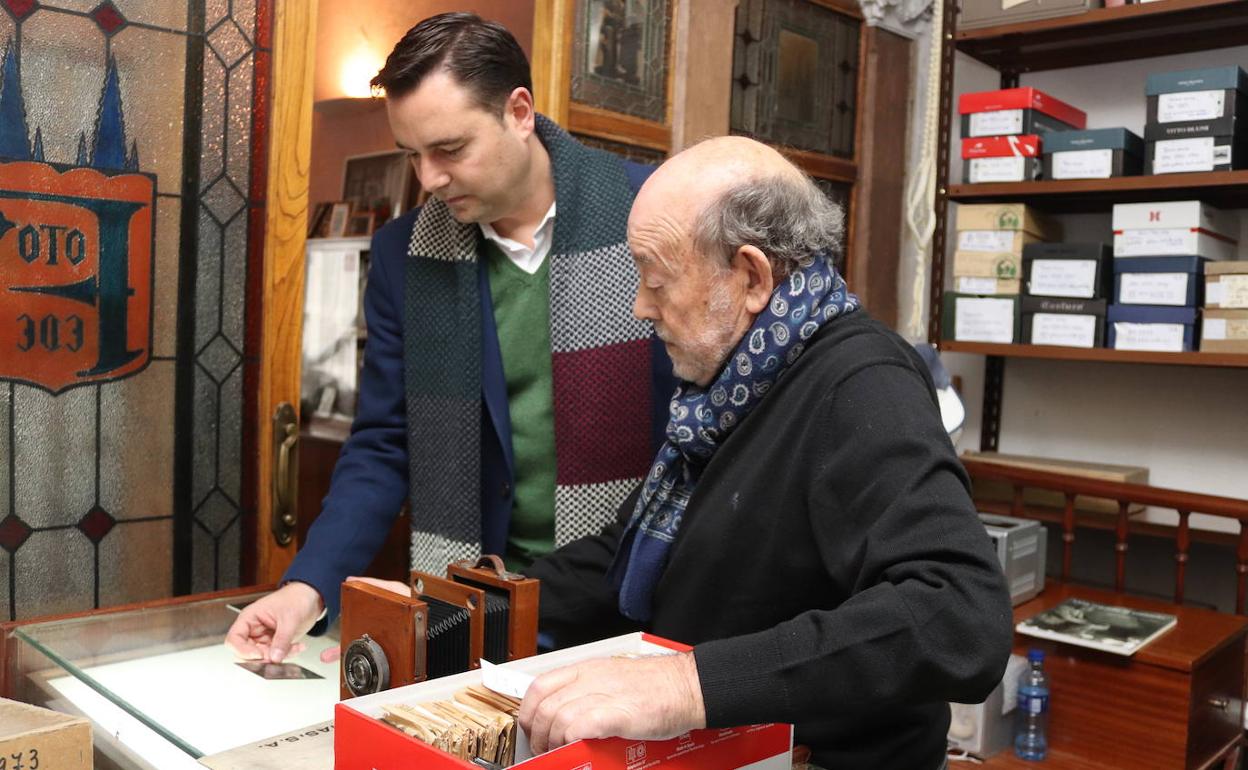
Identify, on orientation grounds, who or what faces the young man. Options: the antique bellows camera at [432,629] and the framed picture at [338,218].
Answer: the framed picture

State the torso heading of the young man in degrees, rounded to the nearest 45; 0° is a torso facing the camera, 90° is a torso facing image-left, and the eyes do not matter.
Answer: approximately 45°

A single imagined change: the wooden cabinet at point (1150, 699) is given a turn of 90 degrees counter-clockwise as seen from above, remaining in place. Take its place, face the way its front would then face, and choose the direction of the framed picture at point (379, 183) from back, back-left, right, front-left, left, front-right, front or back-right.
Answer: back-left

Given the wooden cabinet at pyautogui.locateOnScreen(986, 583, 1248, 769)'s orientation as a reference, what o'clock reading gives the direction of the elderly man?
The elderly man is roughly at 2 o'clock from the wooden cabinet.

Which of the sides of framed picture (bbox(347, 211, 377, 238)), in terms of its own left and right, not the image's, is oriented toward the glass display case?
front

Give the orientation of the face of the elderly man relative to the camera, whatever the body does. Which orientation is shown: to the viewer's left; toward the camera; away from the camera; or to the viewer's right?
to the viewer's left

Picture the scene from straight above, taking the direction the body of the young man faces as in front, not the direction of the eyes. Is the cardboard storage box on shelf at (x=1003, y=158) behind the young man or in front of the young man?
behind

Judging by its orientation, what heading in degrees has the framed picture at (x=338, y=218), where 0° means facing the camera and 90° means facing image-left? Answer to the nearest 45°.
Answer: approximately 0°

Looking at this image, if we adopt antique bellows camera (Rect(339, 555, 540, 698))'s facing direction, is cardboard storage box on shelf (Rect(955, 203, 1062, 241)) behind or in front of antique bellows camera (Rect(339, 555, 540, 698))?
behind

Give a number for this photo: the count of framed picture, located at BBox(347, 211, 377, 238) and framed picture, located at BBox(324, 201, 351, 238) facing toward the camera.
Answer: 2

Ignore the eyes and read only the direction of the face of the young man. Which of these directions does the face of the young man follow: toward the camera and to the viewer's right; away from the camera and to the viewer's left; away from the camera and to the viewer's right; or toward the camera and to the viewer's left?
toward the camera and to the viewer's left
